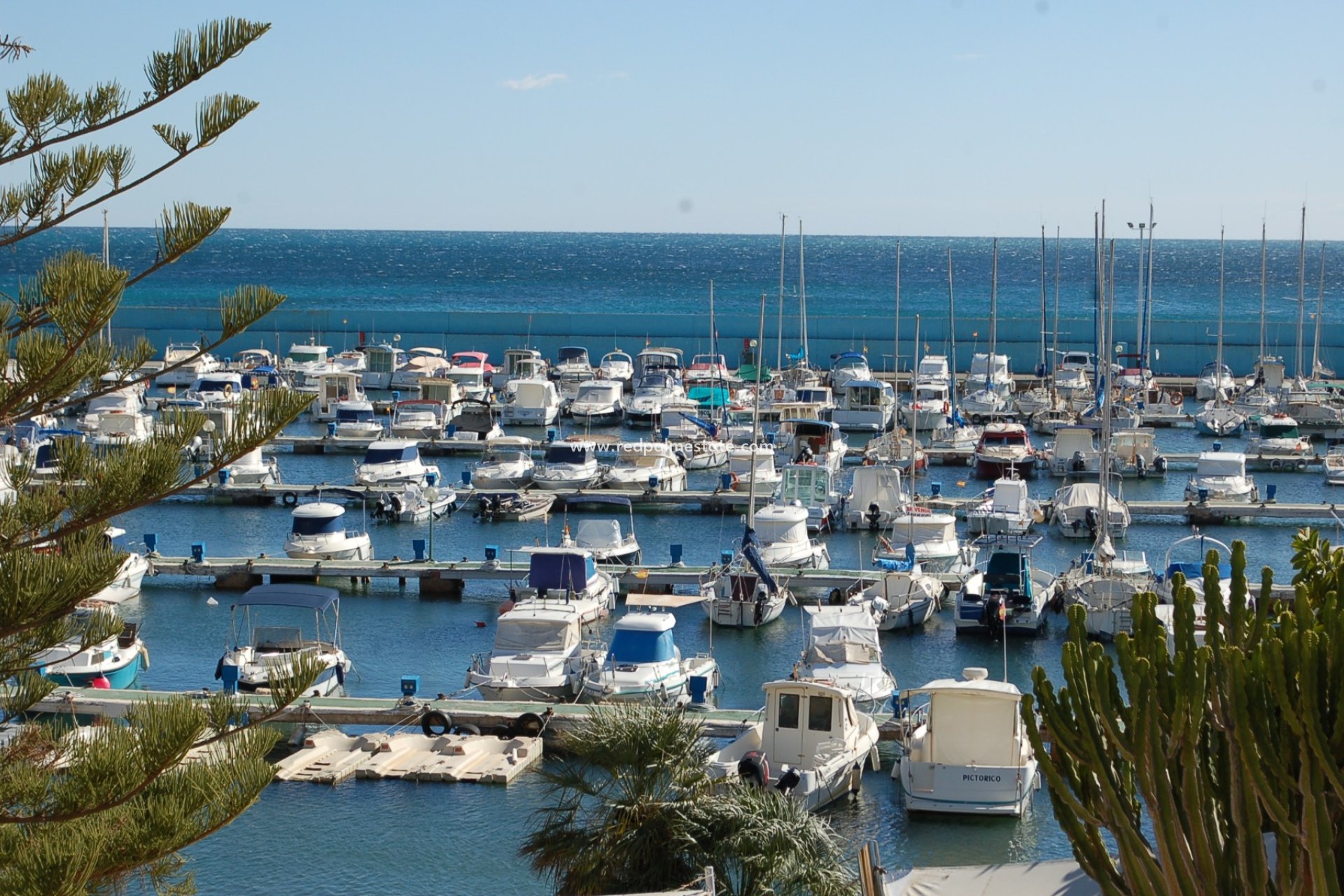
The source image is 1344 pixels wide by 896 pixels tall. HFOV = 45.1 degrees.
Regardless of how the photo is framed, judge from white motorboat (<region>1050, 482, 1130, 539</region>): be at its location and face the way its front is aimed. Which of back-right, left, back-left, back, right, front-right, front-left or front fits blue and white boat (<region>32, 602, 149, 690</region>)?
back-left

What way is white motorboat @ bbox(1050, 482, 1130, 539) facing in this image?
away from the camera

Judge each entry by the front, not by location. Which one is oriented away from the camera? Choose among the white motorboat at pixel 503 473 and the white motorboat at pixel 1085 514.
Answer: the white motorboat at pixel 1085 514

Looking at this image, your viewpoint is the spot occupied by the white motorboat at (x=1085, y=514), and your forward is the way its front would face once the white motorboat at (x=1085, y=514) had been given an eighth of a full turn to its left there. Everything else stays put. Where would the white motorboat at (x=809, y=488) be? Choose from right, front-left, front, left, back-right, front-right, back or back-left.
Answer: front-left

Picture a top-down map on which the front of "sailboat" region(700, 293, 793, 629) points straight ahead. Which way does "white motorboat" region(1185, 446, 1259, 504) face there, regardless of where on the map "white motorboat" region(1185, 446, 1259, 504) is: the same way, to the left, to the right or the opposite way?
the opposite way

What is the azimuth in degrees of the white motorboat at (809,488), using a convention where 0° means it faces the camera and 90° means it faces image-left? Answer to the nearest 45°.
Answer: approximately 180°

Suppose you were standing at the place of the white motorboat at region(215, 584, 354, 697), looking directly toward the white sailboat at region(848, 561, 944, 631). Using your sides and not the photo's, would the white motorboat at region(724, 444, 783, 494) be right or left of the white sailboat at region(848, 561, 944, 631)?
left

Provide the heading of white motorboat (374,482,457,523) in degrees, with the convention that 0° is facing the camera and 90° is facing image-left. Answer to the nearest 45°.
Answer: approximately 225°

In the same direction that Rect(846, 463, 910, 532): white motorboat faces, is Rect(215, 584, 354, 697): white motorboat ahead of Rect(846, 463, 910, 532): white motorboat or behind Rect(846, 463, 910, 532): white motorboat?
behind

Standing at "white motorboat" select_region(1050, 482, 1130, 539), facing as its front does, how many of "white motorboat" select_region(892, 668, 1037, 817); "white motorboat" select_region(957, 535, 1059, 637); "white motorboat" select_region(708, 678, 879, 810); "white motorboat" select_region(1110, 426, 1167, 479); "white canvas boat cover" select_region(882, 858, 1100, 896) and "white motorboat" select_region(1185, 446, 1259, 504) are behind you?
4

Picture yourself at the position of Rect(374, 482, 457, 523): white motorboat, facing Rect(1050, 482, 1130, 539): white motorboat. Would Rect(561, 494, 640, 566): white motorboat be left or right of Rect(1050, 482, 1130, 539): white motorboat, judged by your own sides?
right

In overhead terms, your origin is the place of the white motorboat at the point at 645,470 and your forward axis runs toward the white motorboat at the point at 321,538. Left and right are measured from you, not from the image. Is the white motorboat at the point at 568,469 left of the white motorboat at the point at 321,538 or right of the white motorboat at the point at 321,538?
right

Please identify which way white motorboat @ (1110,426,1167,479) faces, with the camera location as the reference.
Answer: facing away from the viewer

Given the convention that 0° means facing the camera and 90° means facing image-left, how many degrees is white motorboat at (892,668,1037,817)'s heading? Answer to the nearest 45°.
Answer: approximately 180°

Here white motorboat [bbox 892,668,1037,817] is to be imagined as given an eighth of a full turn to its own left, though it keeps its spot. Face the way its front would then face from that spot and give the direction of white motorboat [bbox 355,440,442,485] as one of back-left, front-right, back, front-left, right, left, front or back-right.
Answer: front
